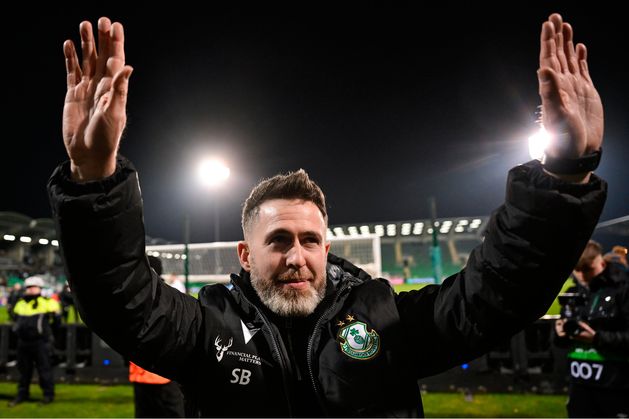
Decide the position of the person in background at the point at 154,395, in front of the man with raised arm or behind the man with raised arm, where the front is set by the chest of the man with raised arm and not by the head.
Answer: behind

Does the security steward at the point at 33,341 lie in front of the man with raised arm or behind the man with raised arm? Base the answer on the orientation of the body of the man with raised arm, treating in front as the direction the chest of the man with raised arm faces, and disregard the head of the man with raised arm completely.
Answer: behind

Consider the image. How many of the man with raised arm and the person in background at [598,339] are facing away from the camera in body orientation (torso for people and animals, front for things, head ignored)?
0

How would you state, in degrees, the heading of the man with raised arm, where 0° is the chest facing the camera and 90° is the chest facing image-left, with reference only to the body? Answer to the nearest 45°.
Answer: approximately 0°

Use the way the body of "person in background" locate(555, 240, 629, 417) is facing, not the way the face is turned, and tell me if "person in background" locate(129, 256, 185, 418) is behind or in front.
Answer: in front

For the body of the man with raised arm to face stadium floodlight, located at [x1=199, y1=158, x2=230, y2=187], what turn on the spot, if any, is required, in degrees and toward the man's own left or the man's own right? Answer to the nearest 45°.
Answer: approximately 180°

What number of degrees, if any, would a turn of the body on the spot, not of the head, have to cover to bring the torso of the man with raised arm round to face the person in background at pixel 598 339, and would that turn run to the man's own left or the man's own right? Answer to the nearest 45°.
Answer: approximately 135° to the man's own left

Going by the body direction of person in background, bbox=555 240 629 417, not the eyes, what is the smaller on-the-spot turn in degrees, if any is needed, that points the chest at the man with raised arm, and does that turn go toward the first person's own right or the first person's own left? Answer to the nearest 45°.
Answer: approximately 45° to the first person's own left
